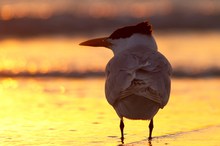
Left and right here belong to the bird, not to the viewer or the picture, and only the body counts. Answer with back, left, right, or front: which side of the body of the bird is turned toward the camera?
back
